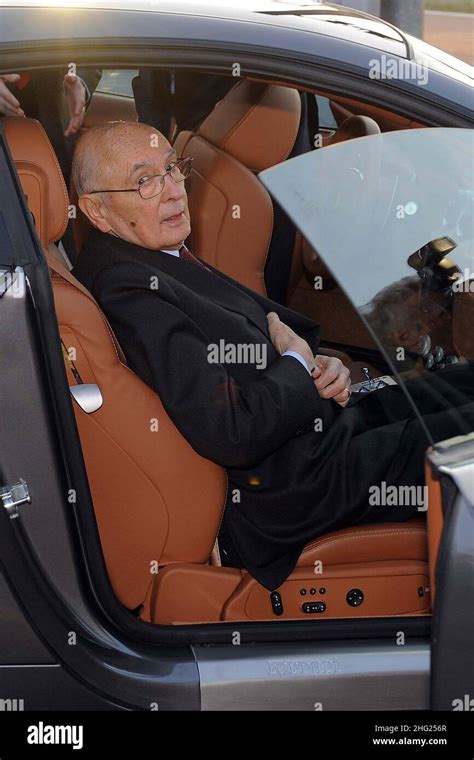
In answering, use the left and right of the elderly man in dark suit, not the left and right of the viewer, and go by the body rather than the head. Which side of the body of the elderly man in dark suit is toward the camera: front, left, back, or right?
right

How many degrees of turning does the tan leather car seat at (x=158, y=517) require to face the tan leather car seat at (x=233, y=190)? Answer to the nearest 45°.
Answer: approximately 90° to its left

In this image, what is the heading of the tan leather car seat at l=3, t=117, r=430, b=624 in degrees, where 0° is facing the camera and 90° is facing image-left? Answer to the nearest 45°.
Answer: approximately 270°

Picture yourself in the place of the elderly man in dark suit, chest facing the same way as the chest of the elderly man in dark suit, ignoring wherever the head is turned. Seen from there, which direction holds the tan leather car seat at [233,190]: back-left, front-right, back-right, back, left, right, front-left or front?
left
